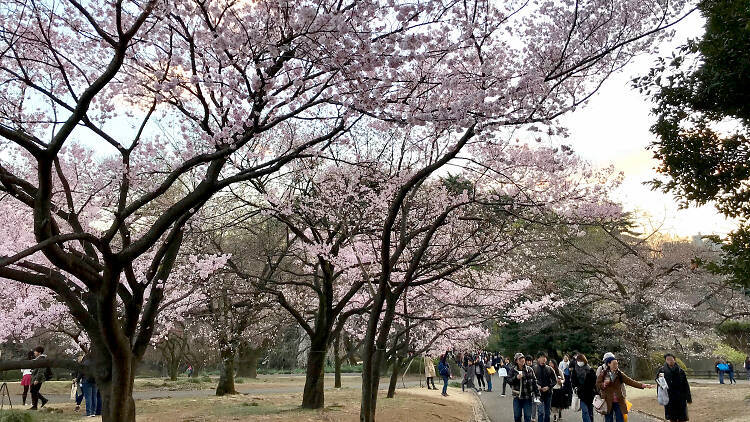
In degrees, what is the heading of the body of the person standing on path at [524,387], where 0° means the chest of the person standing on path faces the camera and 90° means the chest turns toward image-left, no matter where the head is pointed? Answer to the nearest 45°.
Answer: approximately 0°

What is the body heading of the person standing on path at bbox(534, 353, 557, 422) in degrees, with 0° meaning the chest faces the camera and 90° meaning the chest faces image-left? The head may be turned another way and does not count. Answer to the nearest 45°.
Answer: approximately 0°

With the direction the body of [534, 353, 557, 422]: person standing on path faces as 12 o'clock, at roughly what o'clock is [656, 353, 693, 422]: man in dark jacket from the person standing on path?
The man in dark jacket is roughly at 10 o'clock from the person standing on path.

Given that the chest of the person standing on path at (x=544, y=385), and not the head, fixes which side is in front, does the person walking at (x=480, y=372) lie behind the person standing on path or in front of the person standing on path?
behind

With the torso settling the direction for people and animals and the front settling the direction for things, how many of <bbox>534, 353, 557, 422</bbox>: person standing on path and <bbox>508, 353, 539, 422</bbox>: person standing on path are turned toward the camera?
2

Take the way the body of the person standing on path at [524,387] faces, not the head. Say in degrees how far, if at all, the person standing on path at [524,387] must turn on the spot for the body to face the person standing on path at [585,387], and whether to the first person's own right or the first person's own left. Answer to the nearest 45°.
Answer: approximately 45° to the first person's own left
